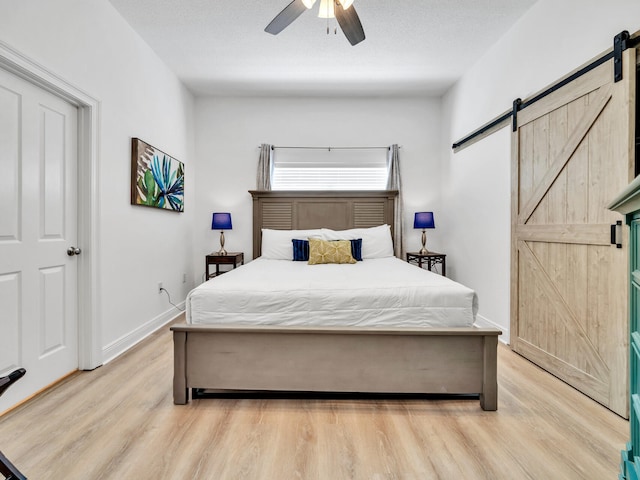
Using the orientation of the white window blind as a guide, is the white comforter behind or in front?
in front

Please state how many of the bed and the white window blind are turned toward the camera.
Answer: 2

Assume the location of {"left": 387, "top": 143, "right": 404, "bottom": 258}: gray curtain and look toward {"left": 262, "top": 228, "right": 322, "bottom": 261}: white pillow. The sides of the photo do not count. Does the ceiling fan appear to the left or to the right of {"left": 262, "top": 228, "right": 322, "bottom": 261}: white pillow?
left

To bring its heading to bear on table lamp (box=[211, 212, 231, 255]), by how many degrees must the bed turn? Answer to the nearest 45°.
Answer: approximately 135° to its right

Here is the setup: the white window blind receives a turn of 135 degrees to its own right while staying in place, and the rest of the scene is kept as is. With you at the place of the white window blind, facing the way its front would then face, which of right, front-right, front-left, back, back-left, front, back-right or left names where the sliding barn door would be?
back

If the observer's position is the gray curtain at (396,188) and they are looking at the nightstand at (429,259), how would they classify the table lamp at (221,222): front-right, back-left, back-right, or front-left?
back-right

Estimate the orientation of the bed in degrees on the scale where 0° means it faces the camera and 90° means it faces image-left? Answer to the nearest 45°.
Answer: approximately 0°

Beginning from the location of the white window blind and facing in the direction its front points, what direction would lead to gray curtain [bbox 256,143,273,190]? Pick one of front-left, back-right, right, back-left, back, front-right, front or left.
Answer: right

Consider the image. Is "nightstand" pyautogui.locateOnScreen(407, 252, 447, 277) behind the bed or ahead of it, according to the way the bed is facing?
behind

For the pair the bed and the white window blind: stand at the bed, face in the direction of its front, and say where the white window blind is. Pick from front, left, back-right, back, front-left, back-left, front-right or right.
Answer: back

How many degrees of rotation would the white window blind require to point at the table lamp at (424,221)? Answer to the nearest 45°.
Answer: approximately 90° to its left

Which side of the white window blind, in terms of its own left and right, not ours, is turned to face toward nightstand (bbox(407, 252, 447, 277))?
left

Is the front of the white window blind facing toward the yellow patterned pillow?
yes
